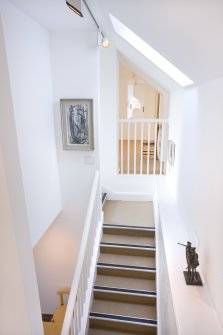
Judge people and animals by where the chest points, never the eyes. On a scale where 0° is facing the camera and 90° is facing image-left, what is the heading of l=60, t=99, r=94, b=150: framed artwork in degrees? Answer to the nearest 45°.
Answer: approximately 0°
